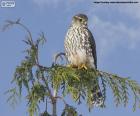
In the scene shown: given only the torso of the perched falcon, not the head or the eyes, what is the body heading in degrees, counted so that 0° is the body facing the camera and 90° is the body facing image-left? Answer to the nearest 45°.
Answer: approximately 45°
